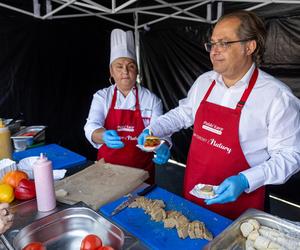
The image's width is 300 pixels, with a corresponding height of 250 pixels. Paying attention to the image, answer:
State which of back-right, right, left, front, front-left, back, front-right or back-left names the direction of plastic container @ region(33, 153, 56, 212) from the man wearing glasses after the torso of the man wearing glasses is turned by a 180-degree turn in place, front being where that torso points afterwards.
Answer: back

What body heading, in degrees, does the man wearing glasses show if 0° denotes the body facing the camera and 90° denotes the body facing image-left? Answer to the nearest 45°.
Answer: approximately 45°

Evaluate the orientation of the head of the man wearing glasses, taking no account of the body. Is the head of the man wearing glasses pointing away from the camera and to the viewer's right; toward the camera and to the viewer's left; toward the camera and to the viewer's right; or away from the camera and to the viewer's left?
toward the camera and to the viewer's left

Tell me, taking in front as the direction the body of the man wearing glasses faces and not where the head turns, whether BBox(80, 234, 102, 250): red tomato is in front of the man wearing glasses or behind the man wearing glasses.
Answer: in front

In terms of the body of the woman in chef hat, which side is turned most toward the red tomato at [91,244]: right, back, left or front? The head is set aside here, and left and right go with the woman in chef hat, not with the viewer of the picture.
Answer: front

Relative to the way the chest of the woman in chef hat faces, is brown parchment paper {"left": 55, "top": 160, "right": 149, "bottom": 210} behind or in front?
in front

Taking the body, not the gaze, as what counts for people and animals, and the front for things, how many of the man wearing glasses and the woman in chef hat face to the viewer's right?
0

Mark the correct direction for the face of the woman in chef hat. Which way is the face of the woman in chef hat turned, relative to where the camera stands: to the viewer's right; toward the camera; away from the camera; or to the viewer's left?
toward the camera

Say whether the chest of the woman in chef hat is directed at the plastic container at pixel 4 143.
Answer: no

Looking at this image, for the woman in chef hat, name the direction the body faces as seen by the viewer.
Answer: toward the camera

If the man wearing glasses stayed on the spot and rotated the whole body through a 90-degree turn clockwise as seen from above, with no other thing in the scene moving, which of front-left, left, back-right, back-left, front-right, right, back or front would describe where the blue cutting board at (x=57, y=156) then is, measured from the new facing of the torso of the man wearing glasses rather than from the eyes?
front-left

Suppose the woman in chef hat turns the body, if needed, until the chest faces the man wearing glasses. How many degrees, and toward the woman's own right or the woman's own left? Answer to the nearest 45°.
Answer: approximately 45° to the woman's own left

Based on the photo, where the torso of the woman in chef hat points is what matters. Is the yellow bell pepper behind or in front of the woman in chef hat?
in front

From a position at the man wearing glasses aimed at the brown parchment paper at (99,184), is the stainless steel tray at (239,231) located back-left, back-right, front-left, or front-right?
front-left

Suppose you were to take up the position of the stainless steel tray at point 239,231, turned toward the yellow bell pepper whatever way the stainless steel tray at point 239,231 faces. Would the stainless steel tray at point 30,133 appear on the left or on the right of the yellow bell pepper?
right

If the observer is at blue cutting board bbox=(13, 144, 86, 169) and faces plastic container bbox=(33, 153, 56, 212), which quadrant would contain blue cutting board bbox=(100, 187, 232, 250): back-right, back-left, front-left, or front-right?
front-left

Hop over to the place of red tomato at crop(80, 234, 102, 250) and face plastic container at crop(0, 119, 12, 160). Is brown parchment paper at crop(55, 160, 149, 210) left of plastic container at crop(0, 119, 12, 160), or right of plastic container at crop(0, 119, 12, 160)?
right

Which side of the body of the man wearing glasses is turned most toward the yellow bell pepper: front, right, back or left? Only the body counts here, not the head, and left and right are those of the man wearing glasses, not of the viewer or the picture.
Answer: front
